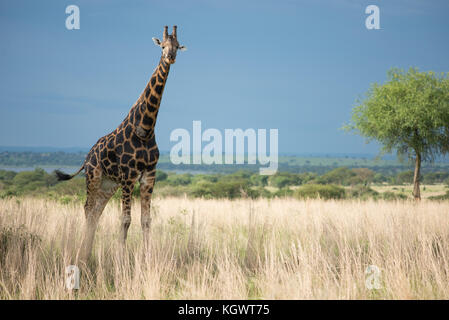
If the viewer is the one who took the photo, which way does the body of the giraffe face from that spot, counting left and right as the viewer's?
facing the viewer and to the right of the viewer

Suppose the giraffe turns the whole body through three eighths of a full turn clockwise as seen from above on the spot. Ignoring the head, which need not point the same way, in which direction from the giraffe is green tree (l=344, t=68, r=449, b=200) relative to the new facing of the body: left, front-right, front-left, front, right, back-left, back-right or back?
back-right
